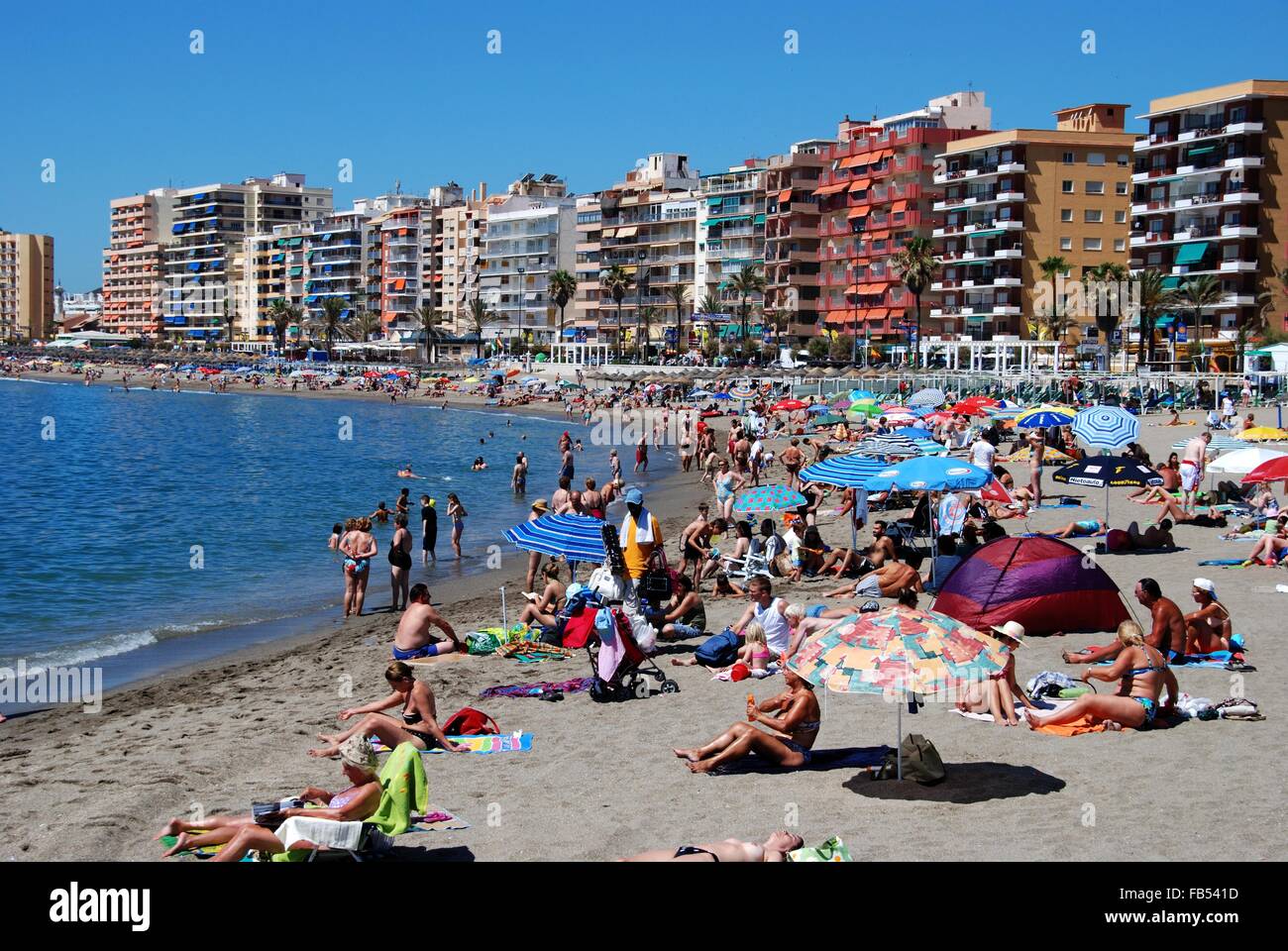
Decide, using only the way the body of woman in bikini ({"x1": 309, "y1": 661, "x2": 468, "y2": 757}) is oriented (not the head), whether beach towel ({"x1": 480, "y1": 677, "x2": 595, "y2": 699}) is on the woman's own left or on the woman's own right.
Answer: on the woman's own right

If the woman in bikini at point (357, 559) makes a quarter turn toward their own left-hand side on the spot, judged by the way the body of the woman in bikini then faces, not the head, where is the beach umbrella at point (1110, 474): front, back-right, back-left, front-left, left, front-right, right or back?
back

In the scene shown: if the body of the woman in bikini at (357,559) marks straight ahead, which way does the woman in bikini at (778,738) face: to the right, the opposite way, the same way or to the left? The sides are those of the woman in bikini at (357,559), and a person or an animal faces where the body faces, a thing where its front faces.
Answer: to the left

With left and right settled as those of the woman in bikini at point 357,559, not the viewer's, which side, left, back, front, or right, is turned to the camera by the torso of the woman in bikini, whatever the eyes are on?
back

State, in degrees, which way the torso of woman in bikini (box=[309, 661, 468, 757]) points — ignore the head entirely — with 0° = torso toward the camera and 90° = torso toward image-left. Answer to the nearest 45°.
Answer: approximately 90°

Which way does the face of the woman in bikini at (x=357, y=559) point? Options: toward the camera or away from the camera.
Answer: away from the camera

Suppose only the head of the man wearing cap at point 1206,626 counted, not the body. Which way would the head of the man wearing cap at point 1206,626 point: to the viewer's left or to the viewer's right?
to the viewer's left

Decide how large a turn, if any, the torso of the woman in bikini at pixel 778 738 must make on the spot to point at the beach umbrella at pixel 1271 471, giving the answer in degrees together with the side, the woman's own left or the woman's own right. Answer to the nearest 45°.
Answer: approximately 135° to the woman's own right
